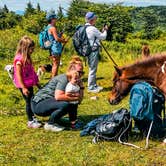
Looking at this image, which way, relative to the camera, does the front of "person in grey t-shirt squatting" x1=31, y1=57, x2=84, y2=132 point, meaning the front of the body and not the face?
to the viewer's right

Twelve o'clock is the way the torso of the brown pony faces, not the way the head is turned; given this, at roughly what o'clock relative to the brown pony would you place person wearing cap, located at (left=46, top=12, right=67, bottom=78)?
The person wearing cap is roughly at 2 o'clock from the brown pony.

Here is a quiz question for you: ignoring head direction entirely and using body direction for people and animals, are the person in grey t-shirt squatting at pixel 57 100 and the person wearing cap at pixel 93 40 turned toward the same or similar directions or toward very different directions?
same or similar directions

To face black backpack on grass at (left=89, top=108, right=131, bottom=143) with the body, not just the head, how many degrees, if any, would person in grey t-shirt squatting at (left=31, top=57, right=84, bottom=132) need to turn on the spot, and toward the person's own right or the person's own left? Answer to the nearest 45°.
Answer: approximately 45° to the person's own right

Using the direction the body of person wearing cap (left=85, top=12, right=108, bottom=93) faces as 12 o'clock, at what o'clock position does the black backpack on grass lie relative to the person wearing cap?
The black backpack on grass is roughly at 3 o'clock from the person wearing cap.

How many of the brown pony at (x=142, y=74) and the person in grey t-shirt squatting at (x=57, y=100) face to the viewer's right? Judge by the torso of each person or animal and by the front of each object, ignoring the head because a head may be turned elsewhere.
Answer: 1

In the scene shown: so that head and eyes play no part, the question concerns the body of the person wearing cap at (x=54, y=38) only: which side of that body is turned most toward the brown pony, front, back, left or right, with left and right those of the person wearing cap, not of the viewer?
right

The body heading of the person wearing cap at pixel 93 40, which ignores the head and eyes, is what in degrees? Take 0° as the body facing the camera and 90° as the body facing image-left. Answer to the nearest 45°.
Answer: approximately 270°

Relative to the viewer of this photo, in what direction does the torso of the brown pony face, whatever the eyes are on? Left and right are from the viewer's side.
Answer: facing to the left of the viewer
